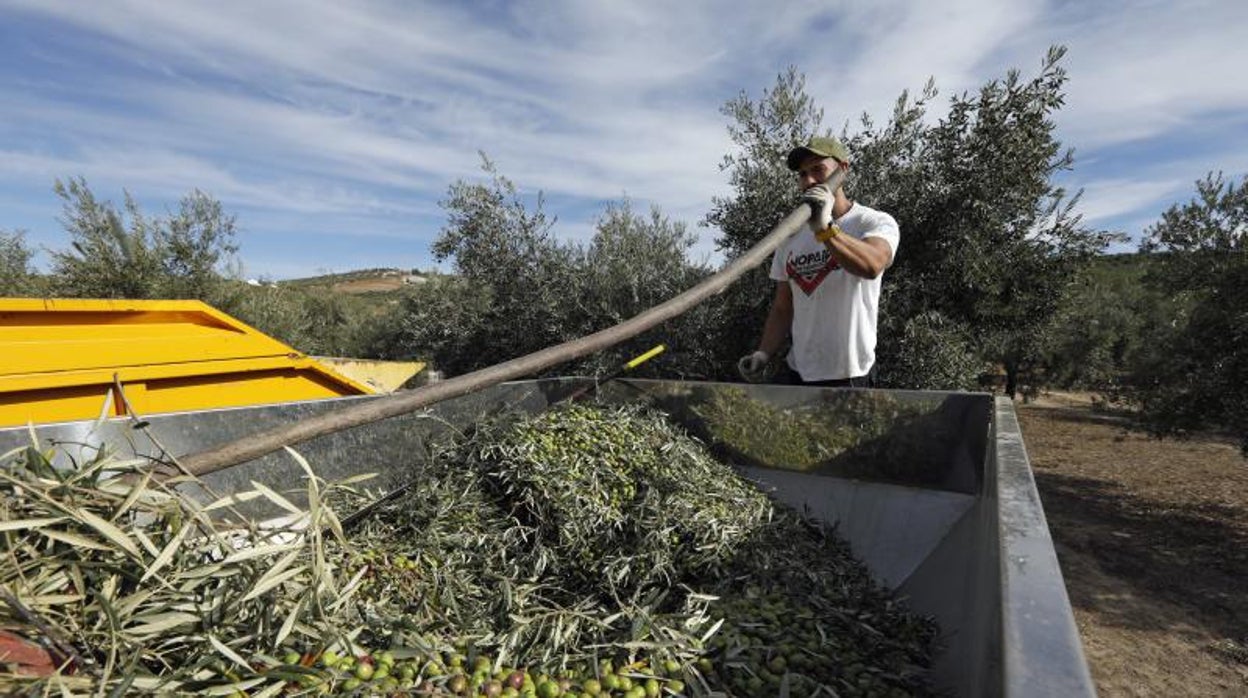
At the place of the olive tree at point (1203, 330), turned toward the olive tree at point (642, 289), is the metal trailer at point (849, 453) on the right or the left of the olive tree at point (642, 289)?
left

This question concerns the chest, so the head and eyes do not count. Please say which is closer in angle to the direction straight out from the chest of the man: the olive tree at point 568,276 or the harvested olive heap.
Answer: the harvested olive heap

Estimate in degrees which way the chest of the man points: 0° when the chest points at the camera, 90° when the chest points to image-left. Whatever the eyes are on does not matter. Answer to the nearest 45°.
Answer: approximately 45°

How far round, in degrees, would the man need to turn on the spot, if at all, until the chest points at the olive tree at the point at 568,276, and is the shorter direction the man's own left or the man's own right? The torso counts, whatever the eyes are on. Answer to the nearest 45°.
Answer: approximately 90° to the man's own right

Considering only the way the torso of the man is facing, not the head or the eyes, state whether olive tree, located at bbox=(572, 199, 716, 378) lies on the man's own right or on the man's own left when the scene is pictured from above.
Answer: on the man's own right

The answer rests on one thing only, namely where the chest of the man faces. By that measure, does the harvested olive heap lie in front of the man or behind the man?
in front
